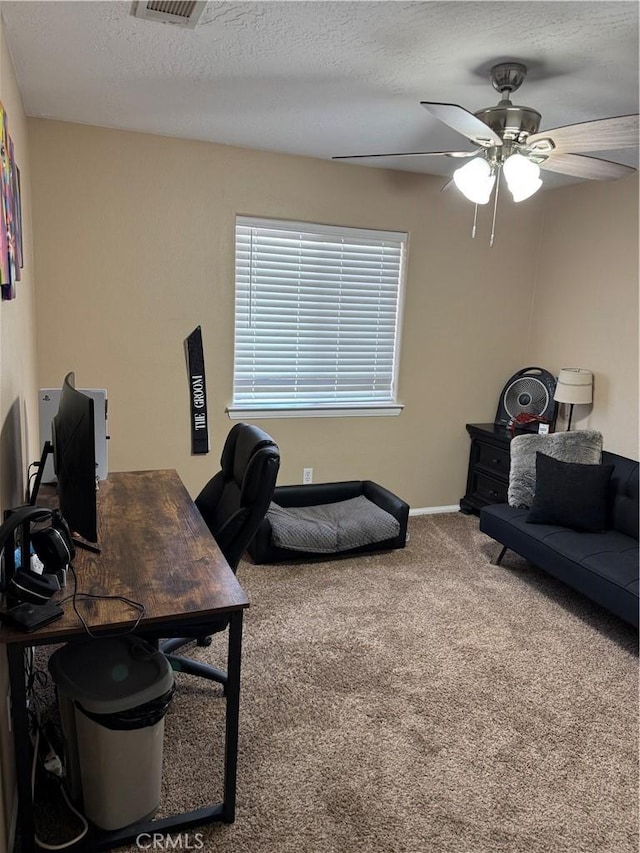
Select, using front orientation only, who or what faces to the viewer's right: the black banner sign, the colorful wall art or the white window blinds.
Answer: the colorful wall art

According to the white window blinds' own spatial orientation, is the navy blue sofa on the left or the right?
on its left

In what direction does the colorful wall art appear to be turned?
to the viewer's right

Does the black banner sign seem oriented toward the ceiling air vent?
yes
